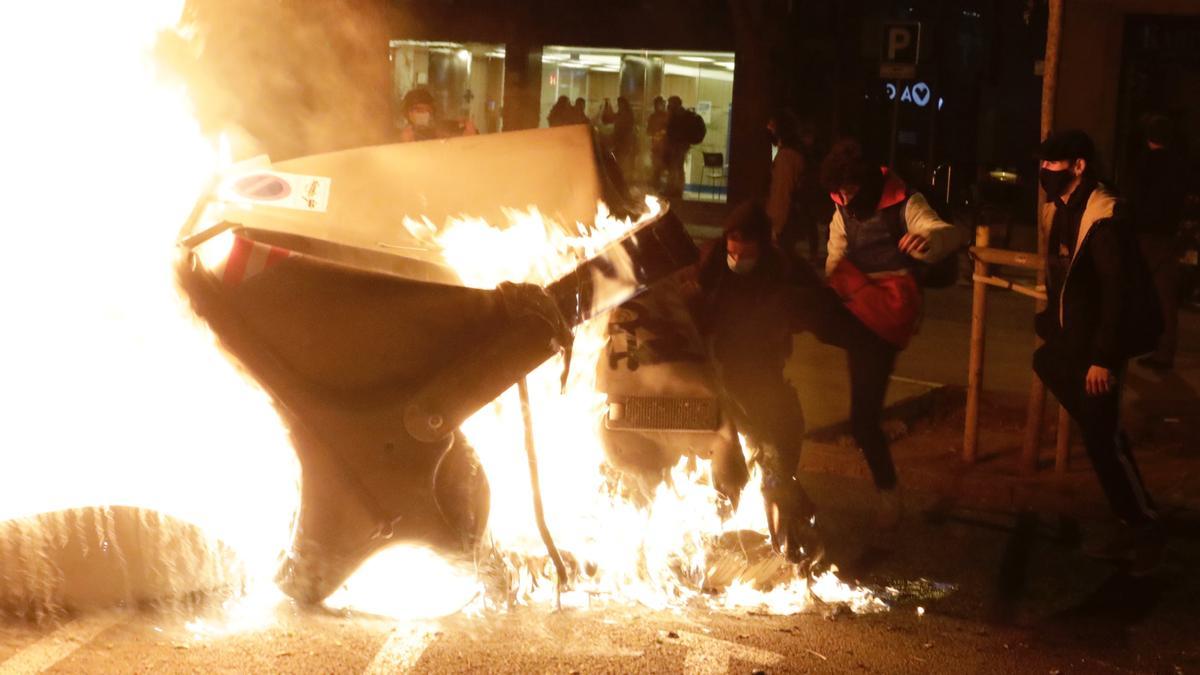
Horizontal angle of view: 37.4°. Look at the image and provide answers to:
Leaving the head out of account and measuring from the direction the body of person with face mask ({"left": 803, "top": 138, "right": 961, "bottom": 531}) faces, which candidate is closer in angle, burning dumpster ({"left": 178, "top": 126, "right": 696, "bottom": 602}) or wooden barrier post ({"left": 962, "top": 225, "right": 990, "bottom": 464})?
the burning dumpster

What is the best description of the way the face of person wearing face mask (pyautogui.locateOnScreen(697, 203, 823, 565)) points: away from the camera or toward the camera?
toward the camera

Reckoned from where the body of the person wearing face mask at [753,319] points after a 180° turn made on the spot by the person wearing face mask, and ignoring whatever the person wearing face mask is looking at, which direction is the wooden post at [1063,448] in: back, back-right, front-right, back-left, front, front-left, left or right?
front

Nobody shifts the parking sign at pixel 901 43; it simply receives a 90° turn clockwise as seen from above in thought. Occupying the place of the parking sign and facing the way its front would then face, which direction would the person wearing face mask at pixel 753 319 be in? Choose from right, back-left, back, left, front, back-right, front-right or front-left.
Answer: left

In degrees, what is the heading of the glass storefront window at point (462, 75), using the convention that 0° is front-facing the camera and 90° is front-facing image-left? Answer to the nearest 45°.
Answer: approximately 0°

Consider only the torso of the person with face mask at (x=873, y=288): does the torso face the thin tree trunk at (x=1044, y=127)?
no

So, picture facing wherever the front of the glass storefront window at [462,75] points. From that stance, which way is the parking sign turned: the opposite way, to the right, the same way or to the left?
the same way

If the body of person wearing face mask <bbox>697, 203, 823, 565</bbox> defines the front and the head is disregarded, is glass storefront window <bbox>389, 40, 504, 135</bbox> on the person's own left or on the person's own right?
on the person's own right

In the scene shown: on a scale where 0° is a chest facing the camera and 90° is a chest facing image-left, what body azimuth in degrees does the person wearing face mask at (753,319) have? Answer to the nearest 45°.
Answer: approximately 45°

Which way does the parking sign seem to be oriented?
toward the camera

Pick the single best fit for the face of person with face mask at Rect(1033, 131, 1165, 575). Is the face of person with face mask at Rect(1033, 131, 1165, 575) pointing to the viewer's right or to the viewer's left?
to the viewer's left

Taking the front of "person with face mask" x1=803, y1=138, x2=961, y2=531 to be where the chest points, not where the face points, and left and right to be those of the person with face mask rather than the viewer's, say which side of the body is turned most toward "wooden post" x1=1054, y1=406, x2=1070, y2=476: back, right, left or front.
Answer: back

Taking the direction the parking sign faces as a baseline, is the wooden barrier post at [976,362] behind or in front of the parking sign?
in front

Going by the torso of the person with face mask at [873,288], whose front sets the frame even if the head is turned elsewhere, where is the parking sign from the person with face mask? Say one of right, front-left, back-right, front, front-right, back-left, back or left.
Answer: back-right

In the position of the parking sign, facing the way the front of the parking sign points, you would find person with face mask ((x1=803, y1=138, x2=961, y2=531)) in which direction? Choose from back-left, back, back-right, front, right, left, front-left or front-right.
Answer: front

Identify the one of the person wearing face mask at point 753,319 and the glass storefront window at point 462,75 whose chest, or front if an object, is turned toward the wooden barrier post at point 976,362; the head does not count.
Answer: the glass storefront window

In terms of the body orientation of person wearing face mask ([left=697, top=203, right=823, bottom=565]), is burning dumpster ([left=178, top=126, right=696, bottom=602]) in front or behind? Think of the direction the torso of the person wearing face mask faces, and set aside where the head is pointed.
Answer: in front

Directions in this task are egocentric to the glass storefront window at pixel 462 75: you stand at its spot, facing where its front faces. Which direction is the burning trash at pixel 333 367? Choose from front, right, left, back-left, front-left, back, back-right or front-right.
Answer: front
